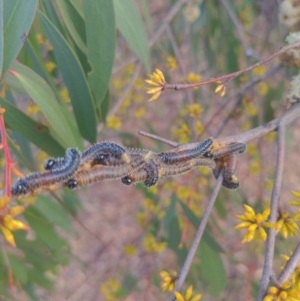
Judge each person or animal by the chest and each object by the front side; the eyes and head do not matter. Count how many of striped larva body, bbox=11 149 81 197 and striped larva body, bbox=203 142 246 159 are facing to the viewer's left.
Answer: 2

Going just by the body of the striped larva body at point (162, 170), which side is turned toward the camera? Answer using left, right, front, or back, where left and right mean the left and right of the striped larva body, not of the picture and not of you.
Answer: left

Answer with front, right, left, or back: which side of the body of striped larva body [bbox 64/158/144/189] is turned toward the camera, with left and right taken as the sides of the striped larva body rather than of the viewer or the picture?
left

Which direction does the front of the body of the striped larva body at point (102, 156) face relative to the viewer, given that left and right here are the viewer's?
facing to the left of the viewer

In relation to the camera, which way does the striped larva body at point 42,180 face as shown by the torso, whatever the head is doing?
to the viewer's left

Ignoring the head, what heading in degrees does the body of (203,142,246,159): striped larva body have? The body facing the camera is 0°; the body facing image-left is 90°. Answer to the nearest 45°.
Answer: approximately 90°
